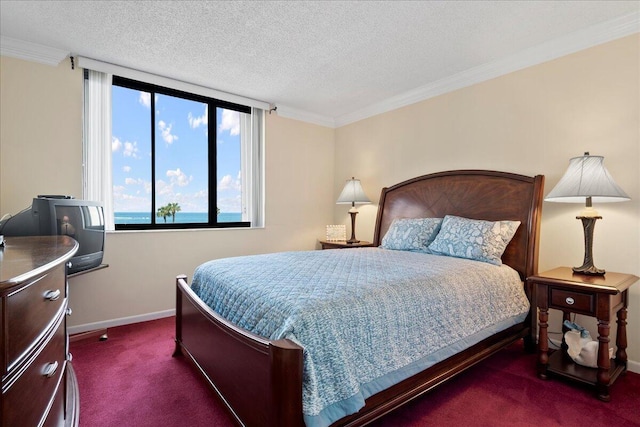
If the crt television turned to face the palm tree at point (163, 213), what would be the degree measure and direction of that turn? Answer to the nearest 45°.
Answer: approximately 90° to its left

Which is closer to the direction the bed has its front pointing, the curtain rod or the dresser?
the dresser

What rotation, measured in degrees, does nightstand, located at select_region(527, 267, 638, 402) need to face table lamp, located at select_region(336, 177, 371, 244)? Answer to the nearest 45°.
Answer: approximately 45° to its right

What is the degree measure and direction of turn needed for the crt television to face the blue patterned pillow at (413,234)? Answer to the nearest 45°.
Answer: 0° — it already faces it

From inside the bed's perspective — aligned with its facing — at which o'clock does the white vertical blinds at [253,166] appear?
The white vertical blinds is roughly at 3 o'clock from the bed.

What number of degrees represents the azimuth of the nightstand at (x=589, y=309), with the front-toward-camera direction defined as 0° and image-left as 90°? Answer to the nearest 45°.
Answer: approximately 45°

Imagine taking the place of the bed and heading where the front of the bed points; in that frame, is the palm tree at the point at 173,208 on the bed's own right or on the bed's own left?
on the bed's own right

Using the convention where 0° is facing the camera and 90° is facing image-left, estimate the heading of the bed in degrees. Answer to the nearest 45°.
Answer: approximately 45°

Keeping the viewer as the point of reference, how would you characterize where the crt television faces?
facing the viewer and to the right of the viewer

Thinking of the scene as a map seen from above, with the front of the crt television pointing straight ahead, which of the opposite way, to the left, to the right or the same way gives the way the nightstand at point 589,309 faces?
the opposite way

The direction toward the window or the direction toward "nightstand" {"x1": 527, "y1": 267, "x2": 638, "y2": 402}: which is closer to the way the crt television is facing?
the nightstand

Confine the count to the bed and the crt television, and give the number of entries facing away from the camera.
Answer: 0
